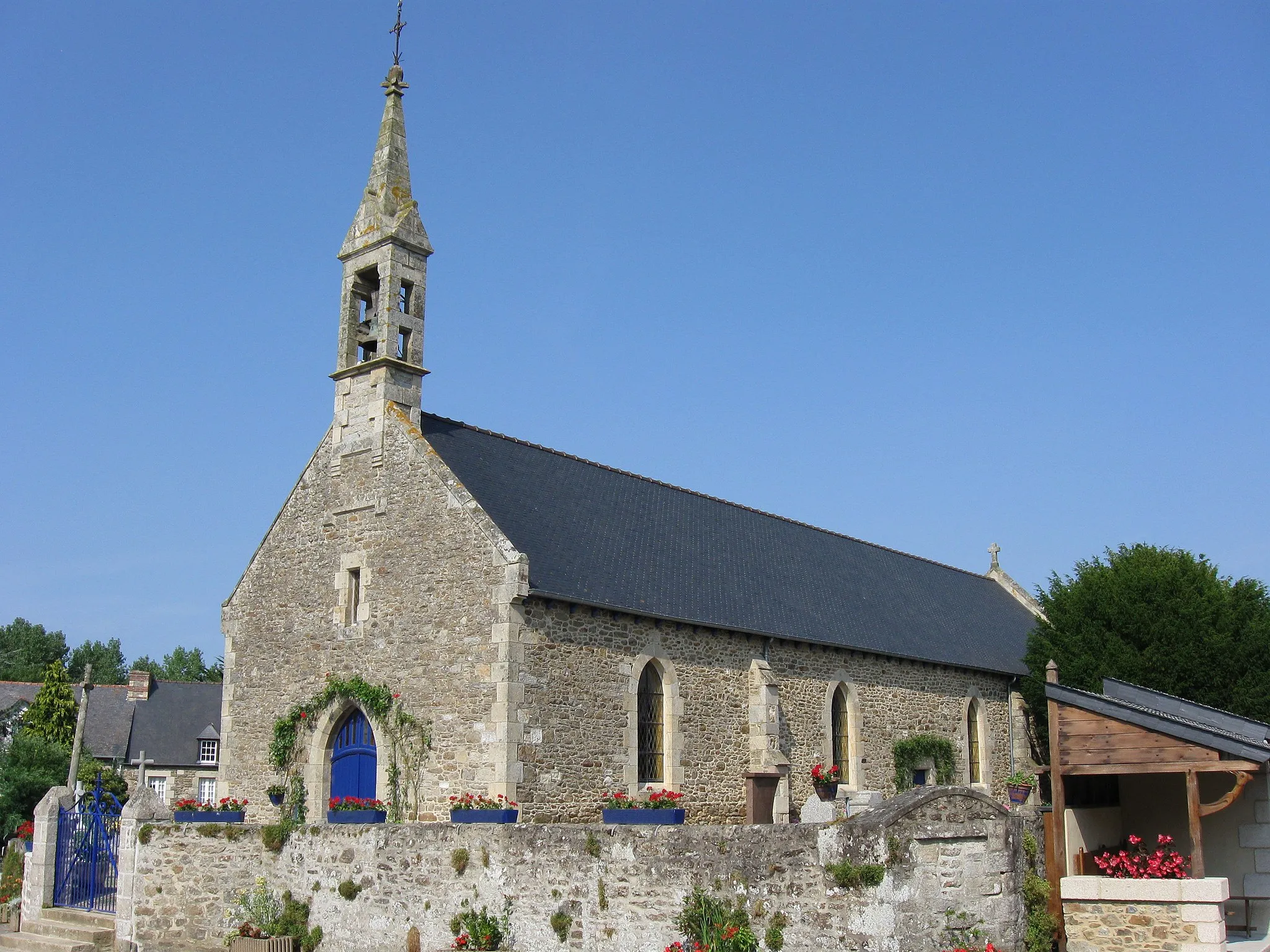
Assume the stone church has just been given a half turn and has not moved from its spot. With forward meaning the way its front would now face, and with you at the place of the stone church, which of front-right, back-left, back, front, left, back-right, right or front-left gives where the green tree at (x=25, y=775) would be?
left

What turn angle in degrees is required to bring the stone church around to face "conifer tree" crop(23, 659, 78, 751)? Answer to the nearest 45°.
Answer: approximately 90° to its right

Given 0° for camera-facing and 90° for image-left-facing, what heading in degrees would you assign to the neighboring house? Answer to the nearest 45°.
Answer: approximately 0°

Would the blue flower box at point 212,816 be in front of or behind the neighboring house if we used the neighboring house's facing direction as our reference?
in front

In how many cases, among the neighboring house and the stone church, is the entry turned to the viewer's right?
0

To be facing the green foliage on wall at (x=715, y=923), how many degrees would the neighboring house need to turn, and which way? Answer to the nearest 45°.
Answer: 0° — it already faces it

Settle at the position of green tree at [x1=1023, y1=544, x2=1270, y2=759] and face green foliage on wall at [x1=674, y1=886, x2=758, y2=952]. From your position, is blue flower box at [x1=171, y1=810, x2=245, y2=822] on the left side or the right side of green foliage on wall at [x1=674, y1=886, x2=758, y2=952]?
right

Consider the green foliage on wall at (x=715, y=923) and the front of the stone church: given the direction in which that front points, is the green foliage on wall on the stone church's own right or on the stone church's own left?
on the stone church's own left

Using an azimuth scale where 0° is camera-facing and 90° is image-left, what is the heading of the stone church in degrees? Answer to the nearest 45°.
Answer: approximately 45°

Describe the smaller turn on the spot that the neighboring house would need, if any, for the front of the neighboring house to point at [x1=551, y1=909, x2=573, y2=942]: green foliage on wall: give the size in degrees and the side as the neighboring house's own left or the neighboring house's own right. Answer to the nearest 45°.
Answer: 0° — it already faces it
